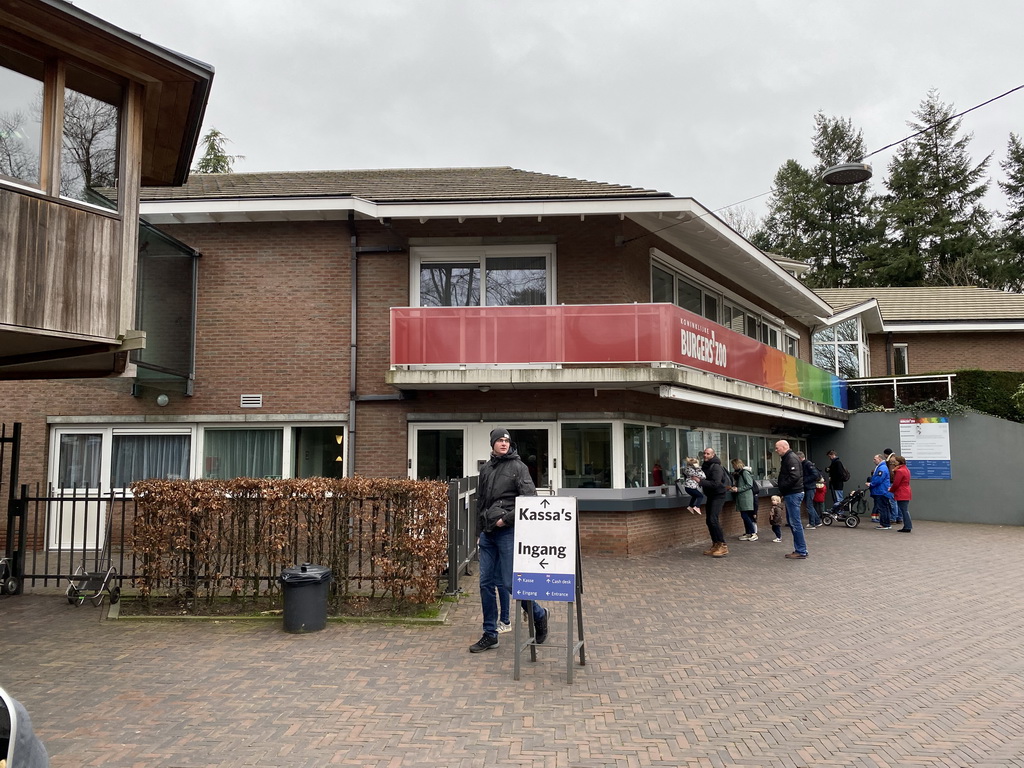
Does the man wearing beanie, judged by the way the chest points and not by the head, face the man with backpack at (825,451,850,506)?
no

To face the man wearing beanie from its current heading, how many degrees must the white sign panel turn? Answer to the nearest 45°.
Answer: approximately 135° to its right

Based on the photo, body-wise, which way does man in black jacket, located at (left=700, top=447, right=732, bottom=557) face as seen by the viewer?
to the viewer's left

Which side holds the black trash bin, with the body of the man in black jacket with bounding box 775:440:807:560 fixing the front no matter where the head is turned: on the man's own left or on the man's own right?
on the man's own left

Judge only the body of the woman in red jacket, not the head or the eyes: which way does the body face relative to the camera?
to the viewer's left

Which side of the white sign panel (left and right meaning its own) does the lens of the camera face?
front

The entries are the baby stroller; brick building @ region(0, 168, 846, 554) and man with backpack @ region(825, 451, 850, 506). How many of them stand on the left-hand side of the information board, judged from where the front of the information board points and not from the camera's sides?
0

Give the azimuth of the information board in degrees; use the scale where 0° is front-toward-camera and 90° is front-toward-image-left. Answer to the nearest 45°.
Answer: approximately 0°

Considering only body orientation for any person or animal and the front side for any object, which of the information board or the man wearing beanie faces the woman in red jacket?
the information board

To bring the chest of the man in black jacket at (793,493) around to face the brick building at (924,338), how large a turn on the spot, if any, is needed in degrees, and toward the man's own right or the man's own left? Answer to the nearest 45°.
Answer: approximately 90° to the man's own right

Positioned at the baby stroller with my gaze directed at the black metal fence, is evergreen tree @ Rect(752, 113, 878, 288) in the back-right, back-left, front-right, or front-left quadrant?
back-right

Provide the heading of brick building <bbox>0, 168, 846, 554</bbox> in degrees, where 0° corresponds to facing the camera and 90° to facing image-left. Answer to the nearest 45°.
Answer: approximately 315°

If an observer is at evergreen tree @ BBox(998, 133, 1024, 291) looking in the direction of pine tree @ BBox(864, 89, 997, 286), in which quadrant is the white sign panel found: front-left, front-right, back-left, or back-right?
front-left

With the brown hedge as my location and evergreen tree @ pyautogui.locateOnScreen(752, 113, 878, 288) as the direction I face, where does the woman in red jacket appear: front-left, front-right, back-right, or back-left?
front-right

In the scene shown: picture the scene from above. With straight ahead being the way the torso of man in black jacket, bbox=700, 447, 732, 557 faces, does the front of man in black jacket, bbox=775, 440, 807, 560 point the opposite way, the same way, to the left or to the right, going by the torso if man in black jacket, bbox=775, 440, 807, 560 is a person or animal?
the same way

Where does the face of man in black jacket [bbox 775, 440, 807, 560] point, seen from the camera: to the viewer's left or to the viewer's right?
to the viewer's left

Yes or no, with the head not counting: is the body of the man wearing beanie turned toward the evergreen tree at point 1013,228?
no

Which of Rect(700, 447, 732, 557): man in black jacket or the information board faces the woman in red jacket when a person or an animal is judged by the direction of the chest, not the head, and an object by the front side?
the information board

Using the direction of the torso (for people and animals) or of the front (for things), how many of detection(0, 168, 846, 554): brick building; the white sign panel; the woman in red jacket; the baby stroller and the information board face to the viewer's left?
2

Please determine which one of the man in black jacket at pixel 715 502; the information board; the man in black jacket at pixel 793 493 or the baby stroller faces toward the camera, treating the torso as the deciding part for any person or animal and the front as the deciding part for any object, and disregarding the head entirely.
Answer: the information board

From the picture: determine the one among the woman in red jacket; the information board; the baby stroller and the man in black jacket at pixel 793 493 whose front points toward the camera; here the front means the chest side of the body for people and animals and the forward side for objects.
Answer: the information board

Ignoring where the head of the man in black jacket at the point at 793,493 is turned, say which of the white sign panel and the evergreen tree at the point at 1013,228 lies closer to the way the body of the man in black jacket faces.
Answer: the white sign panel

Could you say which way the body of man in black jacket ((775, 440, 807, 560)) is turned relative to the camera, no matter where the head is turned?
to the viewer's left

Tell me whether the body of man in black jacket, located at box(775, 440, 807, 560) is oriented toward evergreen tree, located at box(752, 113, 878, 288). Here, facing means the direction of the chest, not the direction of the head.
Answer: no
